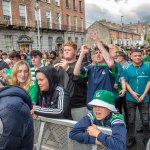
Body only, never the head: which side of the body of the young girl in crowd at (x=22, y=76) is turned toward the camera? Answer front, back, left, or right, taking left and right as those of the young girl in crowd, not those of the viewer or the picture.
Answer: front

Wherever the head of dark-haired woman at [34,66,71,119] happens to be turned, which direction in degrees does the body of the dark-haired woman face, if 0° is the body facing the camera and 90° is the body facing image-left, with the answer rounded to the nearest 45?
approximately 45°

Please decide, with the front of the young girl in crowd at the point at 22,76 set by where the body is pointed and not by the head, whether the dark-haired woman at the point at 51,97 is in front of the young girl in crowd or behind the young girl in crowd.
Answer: in front

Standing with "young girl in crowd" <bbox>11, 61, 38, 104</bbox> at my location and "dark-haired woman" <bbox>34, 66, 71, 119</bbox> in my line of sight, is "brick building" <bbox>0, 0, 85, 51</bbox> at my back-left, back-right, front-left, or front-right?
back-left

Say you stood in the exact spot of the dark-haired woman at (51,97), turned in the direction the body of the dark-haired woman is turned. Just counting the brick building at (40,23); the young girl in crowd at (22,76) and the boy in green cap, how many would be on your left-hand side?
1

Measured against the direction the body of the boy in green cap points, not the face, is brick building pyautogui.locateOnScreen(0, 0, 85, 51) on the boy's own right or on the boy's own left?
on the boy's own right

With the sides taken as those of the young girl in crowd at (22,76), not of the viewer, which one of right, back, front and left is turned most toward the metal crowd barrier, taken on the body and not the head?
front

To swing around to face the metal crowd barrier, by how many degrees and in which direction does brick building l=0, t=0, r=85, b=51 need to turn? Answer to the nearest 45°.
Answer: approximately 45° to its right

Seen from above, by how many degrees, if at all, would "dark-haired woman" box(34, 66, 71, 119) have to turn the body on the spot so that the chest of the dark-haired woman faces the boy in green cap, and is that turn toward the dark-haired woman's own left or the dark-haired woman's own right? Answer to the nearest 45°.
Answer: approximately 90° to the dark-haired woman's own left

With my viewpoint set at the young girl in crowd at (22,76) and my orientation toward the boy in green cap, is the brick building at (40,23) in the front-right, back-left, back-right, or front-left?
back-left

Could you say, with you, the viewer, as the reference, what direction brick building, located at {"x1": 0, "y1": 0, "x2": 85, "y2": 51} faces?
facing the viewer and to the right of the viewer

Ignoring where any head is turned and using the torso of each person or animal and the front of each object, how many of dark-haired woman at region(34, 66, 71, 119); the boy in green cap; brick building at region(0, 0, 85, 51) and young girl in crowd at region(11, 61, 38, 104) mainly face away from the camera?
0

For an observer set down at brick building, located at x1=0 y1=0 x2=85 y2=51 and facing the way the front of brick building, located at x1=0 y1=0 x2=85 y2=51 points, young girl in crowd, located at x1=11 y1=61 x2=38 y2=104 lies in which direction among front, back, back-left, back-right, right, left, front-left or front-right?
front-right

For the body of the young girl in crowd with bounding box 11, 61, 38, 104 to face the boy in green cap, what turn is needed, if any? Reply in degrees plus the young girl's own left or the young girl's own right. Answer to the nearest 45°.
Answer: approximately 45° to the young girl's own left

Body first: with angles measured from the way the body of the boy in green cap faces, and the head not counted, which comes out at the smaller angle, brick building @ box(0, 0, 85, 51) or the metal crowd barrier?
the metal crowd barrier

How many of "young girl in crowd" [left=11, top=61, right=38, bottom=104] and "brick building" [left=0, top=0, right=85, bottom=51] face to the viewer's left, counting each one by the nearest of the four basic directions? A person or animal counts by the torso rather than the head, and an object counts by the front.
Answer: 0
